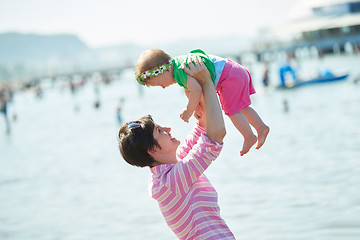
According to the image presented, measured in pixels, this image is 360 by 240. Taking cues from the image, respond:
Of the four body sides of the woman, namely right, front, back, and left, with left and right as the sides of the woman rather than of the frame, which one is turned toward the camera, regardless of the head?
right

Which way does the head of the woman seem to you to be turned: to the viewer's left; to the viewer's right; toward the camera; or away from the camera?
to the viewer's right

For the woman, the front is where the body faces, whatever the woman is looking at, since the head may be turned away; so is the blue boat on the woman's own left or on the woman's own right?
on the woman's own left
